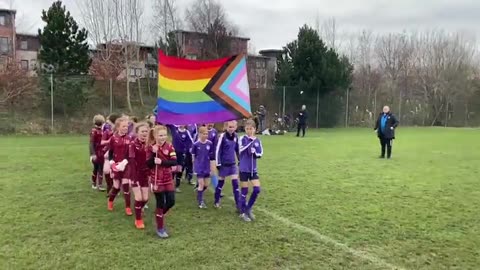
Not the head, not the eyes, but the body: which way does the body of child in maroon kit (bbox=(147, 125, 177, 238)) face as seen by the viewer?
toward the camera

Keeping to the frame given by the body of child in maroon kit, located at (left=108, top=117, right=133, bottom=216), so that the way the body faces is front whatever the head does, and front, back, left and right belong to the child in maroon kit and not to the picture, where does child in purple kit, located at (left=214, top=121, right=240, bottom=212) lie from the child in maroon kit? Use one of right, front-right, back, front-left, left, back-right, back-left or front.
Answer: front-left

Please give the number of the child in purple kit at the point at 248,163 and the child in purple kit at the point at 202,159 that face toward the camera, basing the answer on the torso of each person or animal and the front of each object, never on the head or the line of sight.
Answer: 2

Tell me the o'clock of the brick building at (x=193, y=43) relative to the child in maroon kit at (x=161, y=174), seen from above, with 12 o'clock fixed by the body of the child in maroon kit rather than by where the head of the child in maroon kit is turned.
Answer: The brick building is roughly at 6 o'clock from the child in maroon kit.

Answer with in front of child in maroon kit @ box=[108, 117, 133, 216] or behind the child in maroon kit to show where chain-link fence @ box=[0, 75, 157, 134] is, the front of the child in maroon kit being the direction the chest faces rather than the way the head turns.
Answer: behind

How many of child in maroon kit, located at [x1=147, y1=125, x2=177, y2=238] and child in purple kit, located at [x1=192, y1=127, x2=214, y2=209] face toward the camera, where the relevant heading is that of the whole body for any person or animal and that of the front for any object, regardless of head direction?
2

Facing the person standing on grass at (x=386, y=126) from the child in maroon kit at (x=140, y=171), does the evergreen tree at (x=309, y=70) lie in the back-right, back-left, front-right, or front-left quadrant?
front-left

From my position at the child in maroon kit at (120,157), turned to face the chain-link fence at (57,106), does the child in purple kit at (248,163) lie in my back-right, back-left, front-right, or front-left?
back-right

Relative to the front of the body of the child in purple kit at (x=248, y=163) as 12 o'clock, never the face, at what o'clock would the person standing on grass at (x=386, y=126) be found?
The person standing on grass is roughly at 7 o'clock from the child in purple kit.

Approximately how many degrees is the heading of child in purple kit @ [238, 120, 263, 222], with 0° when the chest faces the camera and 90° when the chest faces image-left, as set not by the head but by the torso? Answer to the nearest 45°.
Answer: approximately 0°

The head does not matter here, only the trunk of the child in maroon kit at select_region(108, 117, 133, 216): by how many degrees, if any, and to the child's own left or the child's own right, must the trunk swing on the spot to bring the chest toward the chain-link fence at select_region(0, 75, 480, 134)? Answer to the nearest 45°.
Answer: approximately 135° to the child's own left
